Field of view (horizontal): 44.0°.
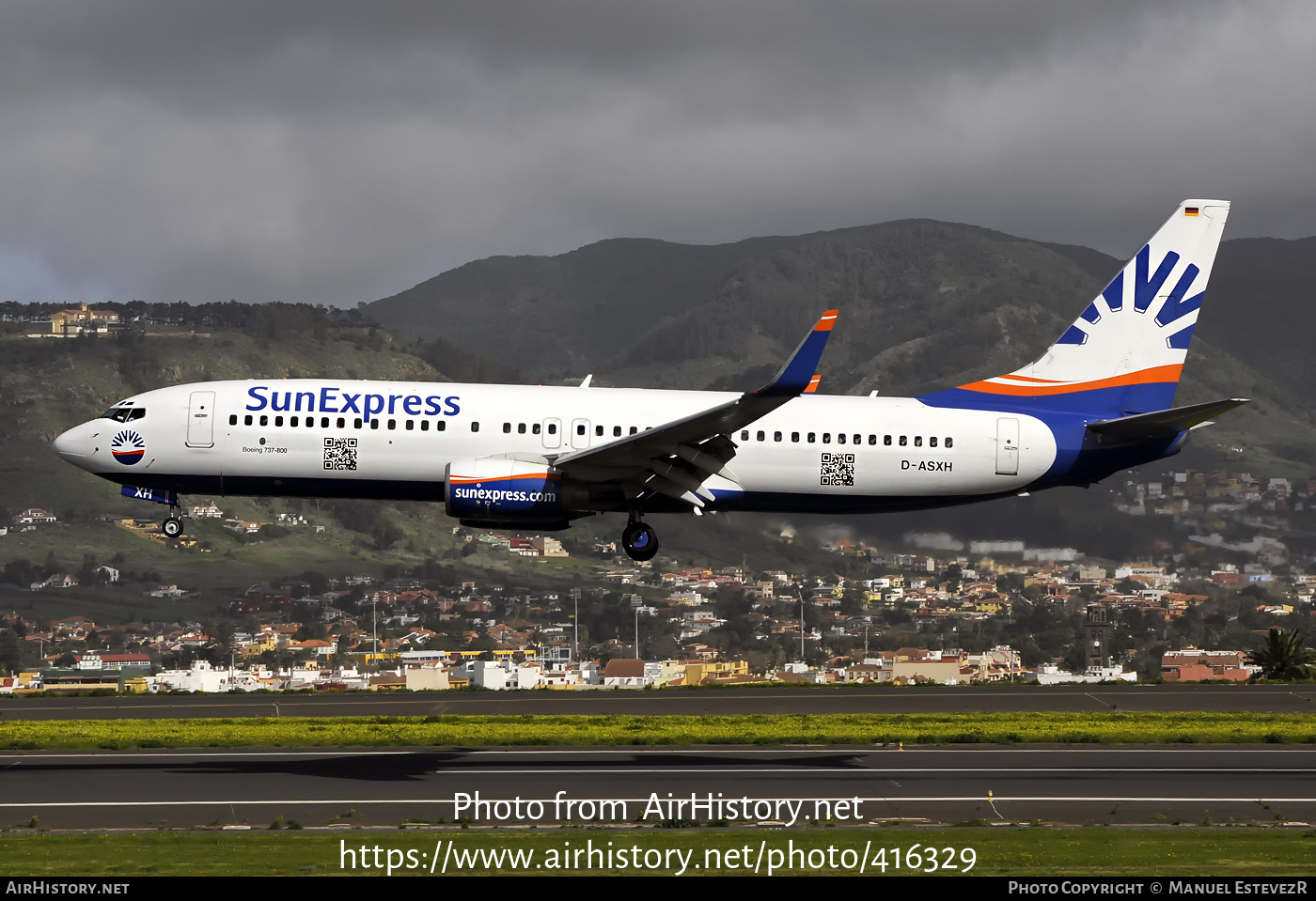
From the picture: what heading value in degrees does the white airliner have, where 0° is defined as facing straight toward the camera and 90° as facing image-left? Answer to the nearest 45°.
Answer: approximately 90°
